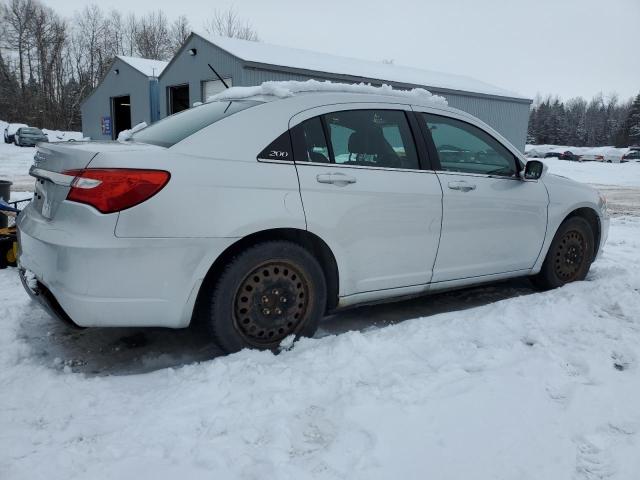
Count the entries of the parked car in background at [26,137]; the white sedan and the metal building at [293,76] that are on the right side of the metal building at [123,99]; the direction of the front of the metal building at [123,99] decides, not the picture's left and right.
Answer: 1

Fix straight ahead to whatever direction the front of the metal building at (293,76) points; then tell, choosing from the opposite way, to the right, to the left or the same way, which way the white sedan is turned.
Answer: the opposite way

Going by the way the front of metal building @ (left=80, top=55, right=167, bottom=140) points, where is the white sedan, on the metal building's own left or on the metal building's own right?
on the metal building's own left

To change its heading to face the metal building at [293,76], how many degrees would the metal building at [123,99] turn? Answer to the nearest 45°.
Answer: approximately 90° to its left

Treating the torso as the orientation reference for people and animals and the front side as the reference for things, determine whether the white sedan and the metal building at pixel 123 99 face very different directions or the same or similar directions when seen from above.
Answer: very different directions

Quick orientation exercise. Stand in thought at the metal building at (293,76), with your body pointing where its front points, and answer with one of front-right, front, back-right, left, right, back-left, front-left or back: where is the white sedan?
front-left

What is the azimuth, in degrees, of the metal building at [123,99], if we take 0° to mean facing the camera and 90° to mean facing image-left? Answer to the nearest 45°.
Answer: approximately 45°

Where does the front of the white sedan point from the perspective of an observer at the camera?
facing away from the viewer and to the right of the viewer

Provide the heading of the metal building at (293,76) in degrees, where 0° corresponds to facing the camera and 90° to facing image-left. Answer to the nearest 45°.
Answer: approximately 45°

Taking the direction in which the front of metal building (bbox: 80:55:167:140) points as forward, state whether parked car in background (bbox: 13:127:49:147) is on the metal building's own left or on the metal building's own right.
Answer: on the metal building's own right

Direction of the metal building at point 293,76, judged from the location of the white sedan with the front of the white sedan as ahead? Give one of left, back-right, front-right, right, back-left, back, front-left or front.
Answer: front-left

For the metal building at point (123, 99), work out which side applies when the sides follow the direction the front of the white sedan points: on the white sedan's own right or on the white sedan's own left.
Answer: on the white sedan's own left
